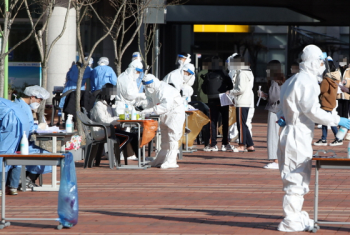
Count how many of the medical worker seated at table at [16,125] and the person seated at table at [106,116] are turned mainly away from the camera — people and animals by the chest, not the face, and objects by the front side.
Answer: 0

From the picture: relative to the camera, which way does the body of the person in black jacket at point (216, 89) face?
away from the camera

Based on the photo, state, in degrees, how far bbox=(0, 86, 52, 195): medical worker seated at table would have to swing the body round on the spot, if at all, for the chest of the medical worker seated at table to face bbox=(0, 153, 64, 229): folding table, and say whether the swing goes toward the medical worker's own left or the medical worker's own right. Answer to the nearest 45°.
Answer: approximately 90° to the medical worker's own right

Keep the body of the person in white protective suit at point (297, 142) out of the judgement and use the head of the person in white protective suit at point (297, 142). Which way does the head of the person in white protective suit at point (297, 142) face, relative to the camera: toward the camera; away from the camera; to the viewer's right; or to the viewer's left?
to the viewer's right

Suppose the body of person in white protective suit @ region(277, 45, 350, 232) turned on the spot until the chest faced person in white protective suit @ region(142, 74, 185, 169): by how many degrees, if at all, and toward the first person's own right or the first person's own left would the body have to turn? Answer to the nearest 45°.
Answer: approximately 135° to the first person's own left

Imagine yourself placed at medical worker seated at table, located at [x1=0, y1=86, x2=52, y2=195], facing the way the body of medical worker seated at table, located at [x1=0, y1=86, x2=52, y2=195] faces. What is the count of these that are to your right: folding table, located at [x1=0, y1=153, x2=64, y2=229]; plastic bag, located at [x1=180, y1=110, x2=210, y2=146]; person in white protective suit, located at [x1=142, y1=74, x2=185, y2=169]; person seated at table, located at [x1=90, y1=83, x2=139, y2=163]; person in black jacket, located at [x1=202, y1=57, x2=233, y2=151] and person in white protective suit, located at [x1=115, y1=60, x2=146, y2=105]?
1

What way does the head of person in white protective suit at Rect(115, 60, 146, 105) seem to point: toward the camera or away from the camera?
toward the camera

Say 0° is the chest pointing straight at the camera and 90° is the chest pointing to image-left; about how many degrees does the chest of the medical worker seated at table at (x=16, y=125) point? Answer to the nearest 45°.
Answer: approximately 270°

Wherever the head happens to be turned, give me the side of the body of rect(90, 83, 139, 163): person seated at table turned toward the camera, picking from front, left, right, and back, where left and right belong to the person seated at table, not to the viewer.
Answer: right

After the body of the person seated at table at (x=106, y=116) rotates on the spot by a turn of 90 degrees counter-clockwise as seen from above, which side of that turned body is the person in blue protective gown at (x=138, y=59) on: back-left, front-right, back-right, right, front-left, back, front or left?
front

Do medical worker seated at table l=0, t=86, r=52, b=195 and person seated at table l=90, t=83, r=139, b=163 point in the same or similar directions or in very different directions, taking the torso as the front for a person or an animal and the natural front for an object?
same or similar directions

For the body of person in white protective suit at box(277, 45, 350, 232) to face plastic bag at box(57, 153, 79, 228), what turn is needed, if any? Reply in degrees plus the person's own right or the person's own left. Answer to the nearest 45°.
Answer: approximately 180°
